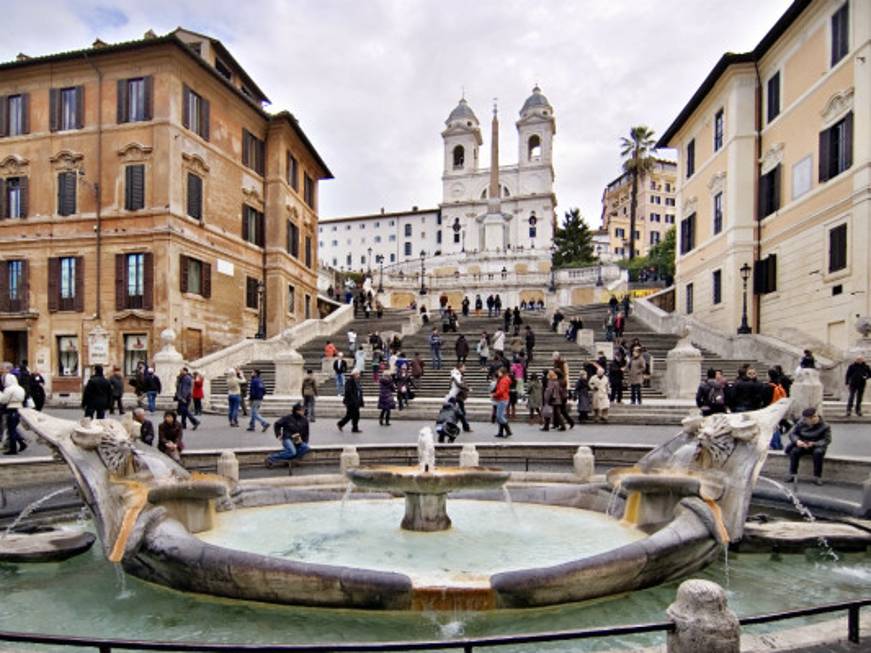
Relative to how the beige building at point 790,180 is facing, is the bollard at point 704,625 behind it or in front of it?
in front

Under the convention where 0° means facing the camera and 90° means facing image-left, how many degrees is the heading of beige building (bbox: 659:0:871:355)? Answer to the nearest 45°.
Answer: approximately 45°

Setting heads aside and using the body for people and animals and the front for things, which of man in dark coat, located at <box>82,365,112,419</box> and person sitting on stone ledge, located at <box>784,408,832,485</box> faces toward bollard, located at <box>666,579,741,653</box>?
the person sitting on stone ledge

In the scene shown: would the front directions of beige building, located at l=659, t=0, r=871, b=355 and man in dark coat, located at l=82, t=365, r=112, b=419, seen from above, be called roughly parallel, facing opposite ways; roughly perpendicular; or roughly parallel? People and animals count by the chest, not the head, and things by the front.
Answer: roughly perpendicular

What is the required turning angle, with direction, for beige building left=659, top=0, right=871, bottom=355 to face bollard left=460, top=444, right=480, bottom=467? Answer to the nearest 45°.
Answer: approximately 45° to its left
